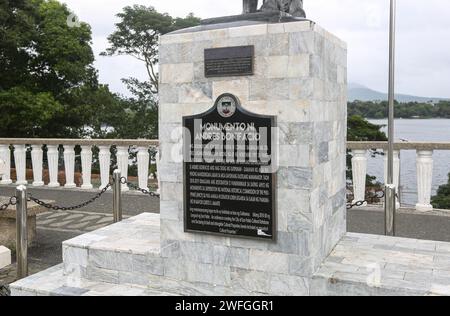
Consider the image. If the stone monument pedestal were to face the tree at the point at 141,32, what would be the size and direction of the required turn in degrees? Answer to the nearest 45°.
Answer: approximately 180°

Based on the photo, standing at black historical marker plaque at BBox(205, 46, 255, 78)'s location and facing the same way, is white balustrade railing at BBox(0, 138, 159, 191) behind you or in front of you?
behind

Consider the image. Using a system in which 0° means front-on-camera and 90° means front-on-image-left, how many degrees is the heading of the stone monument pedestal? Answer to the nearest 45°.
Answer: approximately 0°

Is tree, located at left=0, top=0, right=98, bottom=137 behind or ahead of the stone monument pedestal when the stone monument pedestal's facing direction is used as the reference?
behind

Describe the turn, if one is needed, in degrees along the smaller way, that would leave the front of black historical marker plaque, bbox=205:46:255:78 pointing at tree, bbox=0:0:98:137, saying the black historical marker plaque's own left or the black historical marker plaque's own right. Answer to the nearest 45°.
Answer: approximately 135° to the black historical marker plaque's own right
